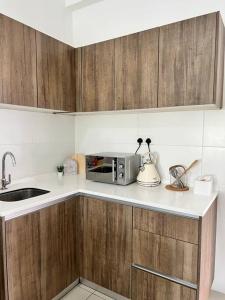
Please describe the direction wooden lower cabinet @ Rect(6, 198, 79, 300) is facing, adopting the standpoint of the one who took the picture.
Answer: facing the viewer and to the right of the viewer

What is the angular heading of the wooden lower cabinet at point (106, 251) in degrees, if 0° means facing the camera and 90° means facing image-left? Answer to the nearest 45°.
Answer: approximately 45°
